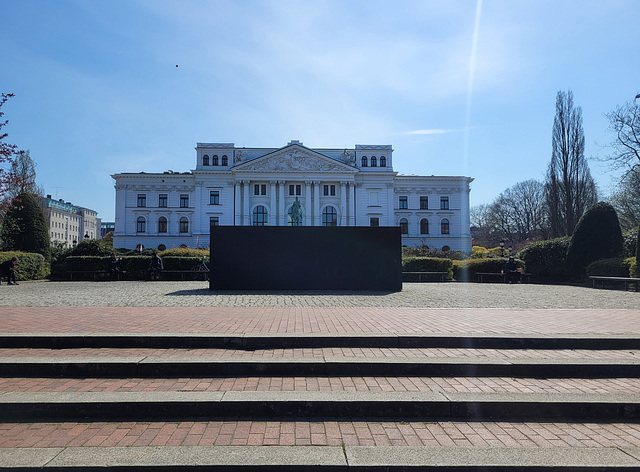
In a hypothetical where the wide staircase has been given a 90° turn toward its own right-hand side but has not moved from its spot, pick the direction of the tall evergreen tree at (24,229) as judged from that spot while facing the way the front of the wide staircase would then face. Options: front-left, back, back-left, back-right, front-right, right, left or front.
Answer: front-right

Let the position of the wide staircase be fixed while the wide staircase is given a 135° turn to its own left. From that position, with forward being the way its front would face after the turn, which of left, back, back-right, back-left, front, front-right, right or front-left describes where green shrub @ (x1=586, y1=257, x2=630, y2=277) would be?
front

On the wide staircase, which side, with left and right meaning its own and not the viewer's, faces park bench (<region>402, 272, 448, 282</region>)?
back

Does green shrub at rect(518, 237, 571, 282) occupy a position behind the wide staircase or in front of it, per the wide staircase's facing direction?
behind

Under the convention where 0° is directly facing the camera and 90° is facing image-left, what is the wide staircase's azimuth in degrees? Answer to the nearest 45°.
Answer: approximately 0°

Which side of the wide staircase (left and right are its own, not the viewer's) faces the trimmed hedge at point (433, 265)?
back

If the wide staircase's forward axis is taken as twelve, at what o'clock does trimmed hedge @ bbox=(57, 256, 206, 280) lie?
The trimmed hedge is roughly at 5 o'clock from the wide staircase.

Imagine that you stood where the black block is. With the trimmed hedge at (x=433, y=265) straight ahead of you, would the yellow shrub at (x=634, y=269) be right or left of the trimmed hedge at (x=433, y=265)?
right

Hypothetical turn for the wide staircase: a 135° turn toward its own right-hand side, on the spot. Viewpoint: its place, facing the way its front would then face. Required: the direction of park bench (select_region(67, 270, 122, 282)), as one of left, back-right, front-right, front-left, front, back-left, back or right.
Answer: front

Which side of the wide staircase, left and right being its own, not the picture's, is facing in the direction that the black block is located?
back

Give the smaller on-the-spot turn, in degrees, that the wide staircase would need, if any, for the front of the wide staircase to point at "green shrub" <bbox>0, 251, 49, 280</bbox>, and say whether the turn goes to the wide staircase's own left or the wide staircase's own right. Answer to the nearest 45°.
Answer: approximately 135° to the wide staircase's own right
